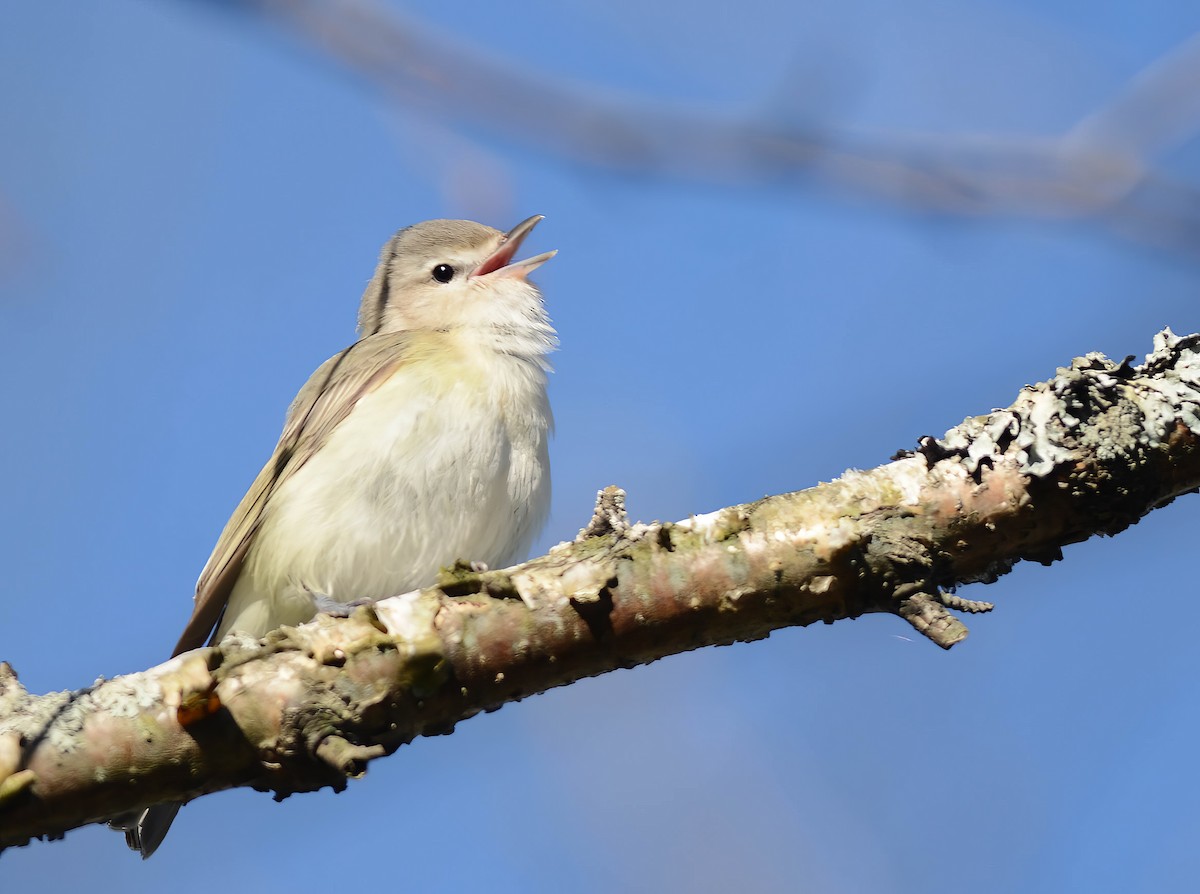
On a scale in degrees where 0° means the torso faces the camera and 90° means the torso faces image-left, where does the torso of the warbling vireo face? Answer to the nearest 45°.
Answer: approximately 315°
